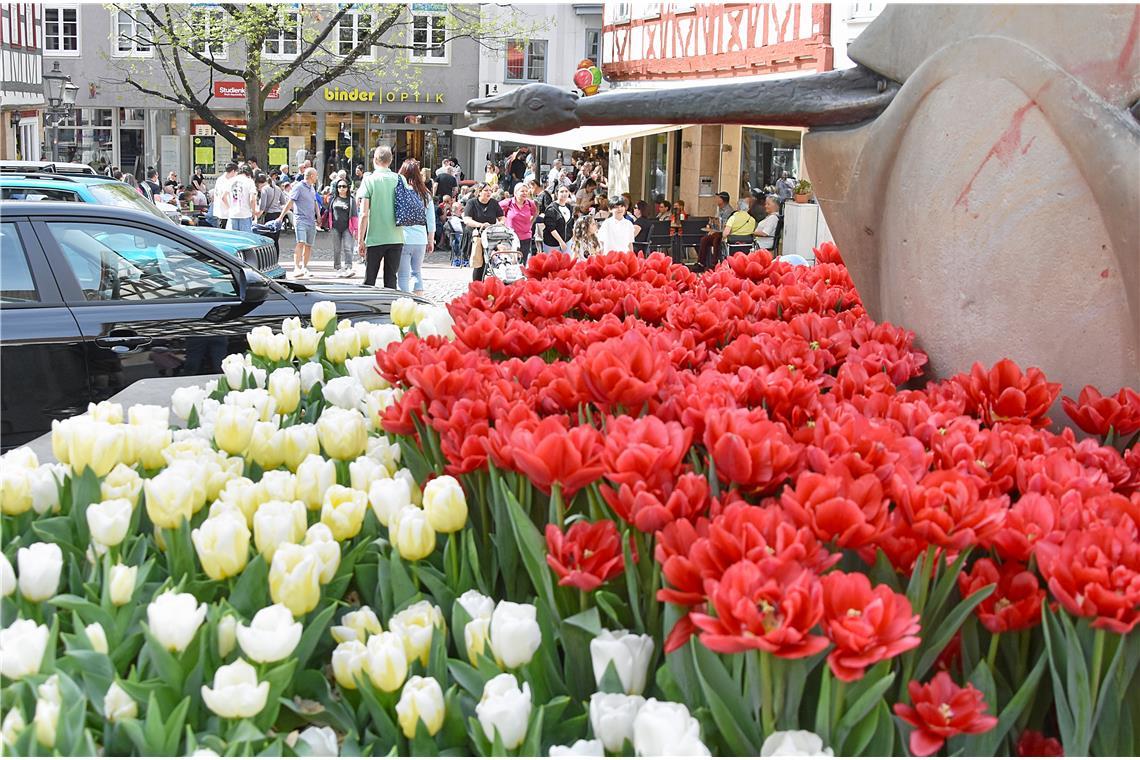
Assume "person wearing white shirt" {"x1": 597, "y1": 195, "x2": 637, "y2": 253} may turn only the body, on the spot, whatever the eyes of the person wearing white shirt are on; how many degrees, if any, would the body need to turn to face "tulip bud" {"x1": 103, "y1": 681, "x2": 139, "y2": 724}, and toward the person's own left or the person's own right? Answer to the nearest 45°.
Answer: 0° — they already face it

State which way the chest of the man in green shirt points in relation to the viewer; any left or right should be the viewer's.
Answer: facing away from the viewer

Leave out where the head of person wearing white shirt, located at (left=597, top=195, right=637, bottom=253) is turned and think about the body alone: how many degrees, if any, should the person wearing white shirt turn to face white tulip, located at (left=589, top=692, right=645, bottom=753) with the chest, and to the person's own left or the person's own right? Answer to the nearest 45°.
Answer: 0° — they already face it

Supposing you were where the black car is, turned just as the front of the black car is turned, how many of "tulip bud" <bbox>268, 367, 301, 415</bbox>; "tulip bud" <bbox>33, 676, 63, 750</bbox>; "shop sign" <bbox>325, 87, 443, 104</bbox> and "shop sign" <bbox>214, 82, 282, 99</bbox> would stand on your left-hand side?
2

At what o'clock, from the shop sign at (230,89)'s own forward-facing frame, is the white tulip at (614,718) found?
The white tulip is roughly at 12 o'clock from the shop sign.

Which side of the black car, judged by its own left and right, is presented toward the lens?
right

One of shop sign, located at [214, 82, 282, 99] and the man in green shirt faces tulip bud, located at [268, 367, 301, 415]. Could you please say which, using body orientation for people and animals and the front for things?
the shop sign

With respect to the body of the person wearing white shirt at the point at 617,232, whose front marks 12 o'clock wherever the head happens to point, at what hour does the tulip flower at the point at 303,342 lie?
The tulip flower is roughly at 12 o'clock from the person wearing white shirt.
